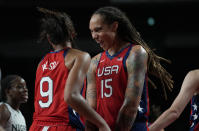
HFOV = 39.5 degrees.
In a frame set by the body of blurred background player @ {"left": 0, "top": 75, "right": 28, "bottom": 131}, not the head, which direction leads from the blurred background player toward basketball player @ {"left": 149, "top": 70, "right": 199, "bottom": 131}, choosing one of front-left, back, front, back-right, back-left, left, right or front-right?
front

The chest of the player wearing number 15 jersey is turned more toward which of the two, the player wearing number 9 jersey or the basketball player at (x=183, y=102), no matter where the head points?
the player wearing number 9 jersey

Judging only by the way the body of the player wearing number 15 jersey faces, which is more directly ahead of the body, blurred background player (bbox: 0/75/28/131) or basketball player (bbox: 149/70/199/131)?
the blurred background player

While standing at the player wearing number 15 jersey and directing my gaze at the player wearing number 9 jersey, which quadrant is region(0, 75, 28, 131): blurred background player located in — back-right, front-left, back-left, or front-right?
front-right

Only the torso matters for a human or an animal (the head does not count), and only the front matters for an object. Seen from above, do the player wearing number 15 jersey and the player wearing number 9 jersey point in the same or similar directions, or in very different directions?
very different directions

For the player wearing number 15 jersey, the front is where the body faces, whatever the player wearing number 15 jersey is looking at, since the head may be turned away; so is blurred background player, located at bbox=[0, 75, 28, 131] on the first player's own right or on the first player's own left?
on the first player's own right

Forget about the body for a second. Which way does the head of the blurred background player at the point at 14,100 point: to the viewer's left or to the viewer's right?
to the viewer's right

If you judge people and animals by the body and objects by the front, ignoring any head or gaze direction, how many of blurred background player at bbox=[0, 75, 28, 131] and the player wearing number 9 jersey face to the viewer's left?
0

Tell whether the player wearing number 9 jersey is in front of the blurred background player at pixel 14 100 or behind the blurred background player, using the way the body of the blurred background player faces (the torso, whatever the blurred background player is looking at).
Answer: in front

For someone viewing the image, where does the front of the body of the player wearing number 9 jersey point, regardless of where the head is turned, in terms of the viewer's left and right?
facing away from the viewer and to the right of the viewer

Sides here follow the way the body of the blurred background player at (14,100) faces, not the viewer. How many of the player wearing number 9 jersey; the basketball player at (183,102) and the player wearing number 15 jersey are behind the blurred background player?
0

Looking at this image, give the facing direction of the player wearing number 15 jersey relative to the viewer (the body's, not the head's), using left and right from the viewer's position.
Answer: facing the viewer and to the left of the viewer

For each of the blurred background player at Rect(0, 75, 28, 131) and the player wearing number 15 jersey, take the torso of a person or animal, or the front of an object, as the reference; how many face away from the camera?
0

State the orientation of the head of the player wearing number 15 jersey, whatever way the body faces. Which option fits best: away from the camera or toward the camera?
toward the camera

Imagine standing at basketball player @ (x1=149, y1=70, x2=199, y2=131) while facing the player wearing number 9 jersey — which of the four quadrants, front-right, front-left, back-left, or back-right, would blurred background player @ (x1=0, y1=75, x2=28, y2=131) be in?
front-right
